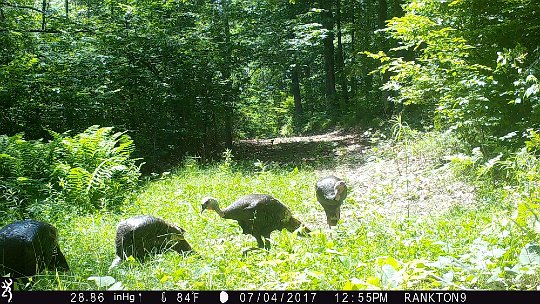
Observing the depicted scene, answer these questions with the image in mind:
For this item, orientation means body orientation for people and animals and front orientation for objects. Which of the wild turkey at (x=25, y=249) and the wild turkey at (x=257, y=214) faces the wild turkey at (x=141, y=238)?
the wild turkey at (x=257, y=214)

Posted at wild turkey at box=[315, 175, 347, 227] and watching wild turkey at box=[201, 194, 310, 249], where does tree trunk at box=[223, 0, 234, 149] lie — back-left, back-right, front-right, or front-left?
back-right

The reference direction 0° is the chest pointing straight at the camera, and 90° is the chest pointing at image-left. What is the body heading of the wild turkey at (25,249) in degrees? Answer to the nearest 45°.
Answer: approximately 90°

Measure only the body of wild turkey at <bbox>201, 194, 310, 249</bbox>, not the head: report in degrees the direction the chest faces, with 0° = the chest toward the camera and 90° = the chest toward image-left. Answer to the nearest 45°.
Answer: approximately 90°

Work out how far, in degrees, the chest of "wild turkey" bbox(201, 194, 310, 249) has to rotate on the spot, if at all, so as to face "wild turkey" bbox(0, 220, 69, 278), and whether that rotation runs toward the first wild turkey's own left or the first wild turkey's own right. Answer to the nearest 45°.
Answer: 0° — it already faces it

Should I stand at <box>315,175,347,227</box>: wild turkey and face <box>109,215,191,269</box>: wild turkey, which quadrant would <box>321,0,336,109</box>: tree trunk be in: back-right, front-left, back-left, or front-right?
back-right

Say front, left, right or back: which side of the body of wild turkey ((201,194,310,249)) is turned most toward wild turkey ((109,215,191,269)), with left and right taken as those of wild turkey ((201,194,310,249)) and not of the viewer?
front

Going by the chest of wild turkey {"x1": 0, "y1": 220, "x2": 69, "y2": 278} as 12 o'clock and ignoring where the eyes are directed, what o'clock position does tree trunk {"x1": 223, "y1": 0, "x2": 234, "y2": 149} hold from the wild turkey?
The tree trunk is roughly at 4 o'clock from the wild turkey.
